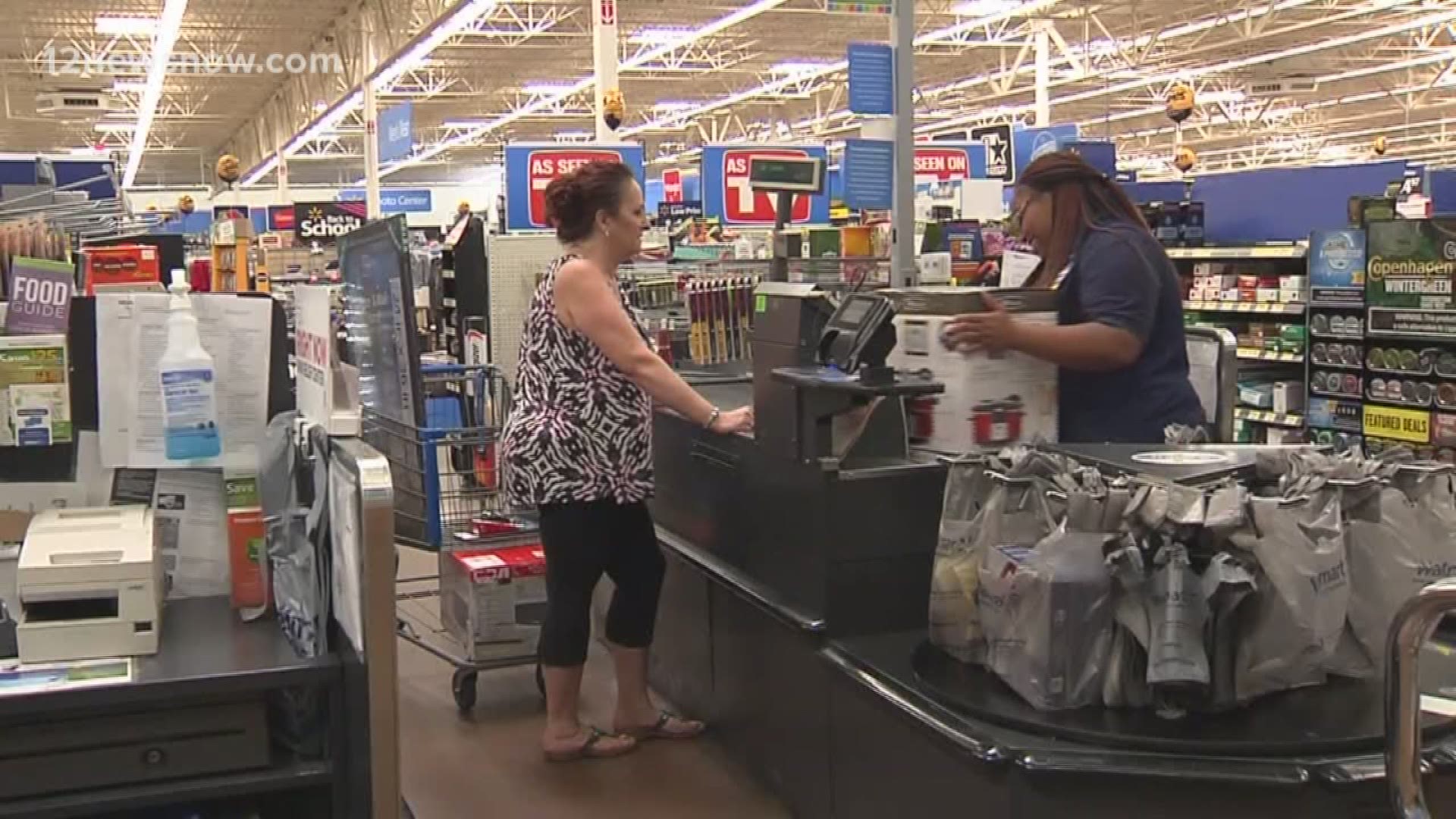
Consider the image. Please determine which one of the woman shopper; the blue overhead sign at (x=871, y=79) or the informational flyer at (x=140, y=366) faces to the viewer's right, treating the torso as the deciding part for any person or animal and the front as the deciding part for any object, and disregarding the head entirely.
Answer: the woman shopper

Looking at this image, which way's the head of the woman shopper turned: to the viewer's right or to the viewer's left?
to the viewer's right

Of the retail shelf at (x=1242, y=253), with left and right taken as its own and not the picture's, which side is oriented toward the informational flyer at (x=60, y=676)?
front

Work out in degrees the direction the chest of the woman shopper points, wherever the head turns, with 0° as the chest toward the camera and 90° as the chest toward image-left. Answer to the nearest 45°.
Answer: approximately 270°

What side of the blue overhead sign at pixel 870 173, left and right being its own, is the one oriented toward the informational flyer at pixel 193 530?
front

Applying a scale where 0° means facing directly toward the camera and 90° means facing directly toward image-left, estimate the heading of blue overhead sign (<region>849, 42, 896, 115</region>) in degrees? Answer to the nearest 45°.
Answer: approximately 0°

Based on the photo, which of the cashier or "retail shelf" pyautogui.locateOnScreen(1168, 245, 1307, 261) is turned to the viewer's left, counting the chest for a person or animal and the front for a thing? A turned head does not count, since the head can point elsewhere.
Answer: the cashier

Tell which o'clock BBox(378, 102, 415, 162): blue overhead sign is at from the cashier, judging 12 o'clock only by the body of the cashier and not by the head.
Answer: The blue overhead sign is roughly at 2 o'clock from the cashier.
